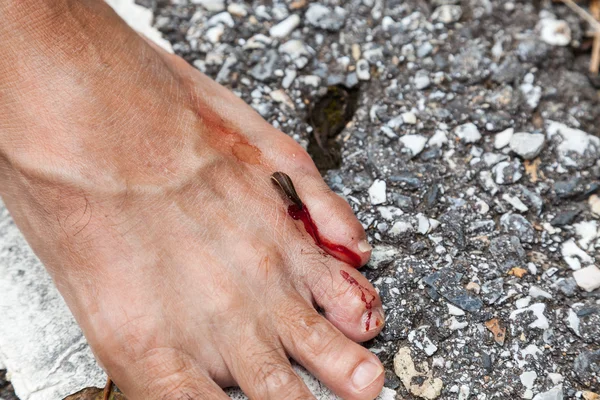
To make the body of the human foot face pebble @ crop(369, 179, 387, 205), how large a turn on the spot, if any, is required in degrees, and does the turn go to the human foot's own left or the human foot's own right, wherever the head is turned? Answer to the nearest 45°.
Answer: approximately 45° to the human foot's own left

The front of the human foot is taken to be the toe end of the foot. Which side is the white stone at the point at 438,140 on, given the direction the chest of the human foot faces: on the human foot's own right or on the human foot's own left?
on the human foot's own left

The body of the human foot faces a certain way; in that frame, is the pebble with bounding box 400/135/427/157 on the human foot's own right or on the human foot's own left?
on the human foot's own left

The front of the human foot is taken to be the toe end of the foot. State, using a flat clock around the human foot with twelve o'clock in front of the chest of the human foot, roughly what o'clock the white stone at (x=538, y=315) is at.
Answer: The white stone is roughly at 11 o'clock from the human foot.
